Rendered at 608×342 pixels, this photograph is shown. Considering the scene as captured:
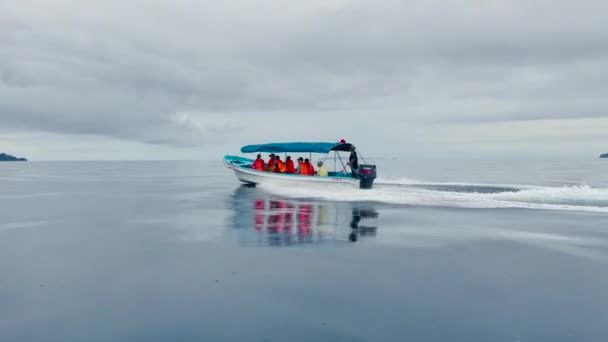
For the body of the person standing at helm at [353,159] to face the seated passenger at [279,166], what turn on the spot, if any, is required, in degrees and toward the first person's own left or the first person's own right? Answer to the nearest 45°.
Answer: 0° — they already face them

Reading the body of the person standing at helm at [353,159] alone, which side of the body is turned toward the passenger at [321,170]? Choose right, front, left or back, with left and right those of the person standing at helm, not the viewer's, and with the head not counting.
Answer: front

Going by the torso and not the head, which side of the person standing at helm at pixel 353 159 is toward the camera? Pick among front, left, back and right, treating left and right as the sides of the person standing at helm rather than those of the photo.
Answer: left

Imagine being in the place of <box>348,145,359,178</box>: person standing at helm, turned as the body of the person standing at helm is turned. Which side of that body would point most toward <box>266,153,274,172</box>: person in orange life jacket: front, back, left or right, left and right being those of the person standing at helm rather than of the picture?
front

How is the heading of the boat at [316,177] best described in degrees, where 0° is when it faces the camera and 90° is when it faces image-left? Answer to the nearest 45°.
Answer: approximately 90°

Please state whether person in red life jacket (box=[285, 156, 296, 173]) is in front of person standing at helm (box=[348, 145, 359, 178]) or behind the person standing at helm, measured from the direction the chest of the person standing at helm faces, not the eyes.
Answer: in front

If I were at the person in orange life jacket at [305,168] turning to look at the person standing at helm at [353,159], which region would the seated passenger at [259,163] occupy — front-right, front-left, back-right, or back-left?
back-left

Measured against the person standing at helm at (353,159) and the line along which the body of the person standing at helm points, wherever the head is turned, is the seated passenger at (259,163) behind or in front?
in front

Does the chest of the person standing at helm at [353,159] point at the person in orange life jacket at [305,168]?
yes
